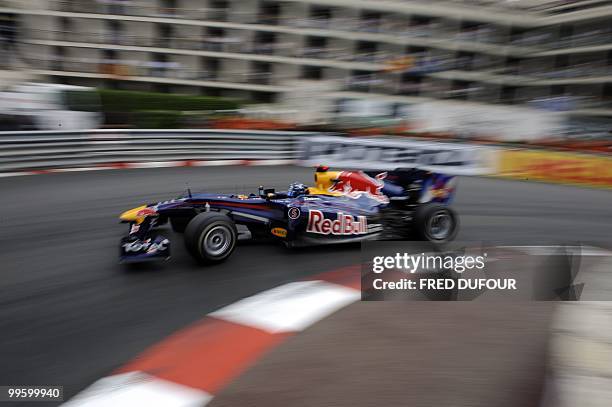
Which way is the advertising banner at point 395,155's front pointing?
toward the camera

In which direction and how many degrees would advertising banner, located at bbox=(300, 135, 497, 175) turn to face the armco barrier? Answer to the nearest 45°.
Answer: approximately 45° to its right

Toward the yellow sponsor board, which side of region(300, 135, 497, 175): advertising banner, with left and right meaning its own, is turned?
left

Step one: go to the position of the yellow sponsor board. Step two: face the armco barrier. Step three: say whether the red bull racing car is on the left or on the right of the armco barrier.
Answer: left

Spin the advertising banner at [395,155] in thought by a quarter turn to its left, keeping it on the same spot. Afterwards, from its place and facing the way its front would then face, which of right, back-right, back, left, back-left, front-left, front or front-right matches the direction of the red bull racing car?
right
